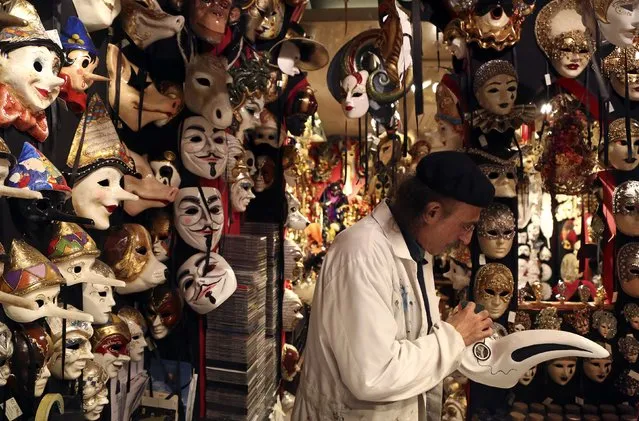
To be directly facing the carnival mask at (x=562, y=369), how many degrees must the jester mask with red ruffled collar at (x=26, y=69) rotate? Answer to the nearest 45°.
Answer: approximately 45° to its left

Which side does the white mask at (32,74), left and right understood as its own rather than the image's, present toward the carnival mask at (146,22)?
left

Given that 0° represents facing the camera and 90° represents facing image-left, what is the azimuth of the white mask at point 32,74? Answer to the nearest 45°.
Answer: approximately 315°

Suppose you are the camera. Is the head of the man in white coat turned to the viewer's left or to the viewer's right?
to the viewer's right

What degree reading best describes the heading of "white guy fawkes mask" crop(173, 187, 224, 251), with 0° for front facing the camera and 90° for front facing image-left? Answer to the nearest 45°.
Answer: approximately 315°

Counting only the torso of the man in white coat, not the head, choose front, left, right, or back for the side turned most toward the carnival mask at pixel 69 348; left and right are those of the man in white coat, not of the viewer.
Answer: back
